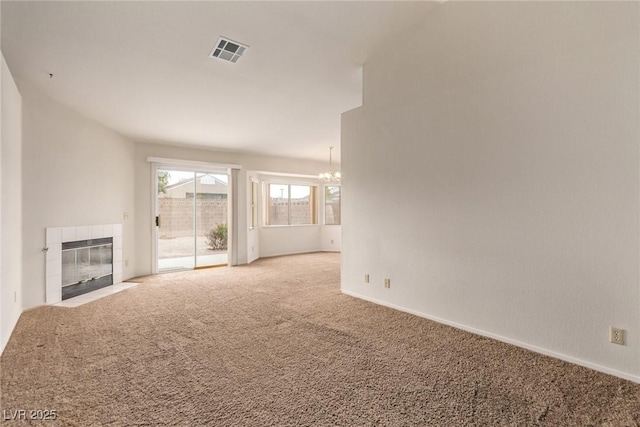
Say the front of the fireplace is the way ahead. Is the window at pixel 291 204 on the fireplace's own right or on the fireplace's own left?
on the fireplace's own left

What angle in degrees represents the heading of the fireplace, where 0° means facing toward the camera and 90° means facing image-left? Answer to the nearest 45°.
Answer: approximately 315°

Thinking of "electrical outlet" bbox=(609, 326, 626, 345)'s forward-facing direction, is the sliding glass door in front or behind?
in front

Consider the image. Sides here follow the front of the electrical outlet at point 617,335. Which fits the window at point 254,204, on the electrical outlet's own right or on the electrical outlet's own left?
on the electrical outlet's own right

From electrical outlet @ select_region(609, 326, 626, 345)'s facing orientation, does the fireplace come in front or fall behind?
in front

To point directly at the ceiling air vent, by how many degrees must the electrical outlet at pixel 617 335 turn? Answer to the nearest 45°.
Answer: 0° — it already faces it

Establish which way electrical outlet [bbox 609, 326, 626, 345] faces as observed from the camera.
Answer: facing the viewer and to the left of the viewer

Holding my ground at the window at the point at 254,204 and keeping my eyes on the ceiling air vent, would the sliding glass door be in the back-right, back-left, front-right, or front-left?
front-right

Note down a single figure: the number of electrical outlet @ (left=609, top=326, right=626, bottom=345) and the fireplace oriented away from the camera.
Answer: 0

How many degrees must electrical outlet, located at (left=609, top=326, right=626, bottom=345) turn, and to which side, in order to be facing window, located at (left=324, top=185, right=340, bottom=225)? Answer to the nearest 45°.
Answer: approximately 90° to its right

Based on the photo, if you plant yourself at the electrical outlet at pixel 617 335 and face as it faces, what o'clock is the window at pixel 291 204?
The window is roughly at 2 o'clock from the electrical outlet.

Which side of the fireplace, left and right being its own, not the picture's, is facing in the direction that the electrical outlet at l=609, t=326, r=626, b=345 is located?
front

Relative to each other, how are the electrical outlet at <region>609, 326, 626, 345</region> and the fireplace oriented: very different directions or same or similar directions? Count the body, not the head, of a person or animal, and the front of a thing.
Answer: very different directions

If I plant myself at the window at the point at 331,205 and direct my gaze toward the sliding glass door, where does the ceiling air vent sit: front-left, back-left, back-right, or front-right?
front-left

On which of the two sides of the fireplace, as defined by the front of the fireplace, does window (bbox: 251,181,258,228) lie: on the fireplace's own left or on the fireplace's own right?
on the fireplace's own left
